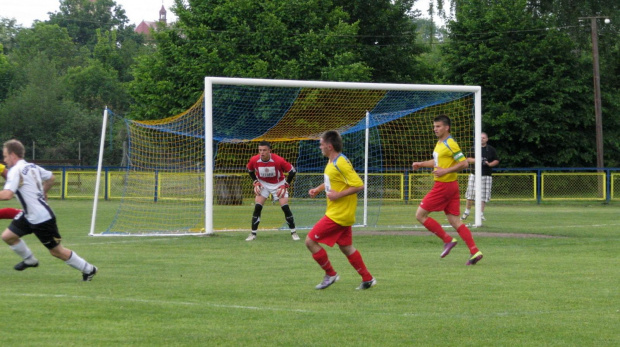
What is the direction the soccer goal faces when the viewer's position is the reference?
facing the viewer and to the right of the viewer

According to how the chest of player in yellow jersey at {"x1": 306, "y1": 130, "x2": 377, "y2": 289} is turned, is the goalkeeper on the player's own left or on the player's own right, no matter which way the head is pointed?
on the player's own right

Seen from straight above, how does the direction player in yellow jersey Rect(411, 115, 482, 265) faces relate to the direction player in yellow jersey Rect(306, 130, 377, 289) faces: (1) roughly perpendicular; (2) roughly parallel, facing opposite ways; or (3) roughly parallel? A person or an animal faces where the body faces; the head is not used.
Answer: roughly parallel

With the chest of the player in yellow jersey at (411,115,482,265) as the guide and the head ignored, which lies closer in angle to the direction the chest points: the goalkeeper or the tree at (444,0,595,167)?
the goalkeeper

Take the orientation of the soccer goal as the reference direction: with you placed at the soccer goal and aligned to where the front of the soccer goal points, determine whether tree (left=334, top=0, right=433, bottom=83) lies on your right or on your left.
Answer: on your left

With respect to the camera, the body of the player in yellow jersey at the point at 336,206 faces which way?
to the viewer's left

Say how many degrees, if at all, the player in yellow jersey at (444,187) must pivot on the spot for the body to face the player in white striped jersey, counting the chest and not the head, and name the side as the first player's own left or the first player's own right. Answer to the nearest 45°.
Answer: approximately 45° to the first player's own left

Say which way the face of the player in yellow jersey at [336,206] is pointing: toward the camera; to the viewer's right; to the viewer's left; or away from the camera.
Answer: to the viewer's left

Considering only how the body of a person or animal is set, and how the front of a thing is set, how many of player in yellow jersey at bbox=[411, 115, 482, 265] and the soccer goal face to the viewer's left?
1

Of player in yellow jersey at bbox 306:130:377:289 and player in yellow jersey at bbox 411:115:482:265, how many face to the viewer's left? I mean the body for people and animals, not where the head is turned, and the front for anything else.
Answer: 2

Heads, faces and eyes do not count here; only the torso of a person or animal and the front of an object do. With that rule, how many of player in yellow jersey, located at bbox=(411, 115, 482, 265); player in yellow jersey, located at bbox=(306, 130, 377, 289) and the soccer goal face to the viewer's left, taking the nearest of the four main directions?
2

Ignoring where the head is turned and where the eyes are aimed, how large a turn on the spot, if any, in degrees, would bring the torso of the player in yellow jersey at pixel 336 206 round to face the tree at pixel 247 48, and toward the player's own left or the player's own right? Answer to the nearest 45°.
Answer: approximately 90° to the player's own right

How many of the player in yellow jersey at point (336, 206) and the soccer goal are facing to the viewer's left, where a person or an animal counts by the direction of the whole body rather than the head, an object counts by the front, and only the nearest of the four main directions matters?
1

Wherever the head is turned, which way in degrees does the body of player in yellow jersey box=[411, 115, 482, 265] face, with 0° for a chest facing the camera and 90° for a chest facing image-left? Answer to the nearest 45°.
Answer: approximately 90°

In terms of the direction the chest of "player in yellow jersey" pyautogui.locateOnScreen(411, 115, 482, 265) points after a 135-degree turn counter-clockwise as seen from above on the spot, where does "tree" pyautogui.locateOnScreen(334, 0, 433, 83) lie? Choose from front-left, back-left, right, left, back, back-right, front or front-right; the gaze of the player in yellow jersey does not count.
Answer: back-left

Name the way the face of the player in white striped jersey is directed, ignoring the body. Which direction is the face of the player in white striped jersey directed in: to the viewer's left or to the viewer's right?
to the viewer's left
